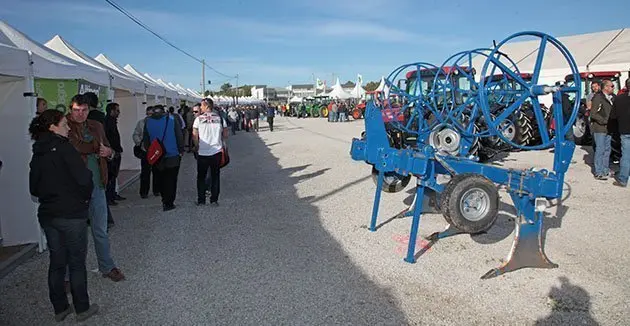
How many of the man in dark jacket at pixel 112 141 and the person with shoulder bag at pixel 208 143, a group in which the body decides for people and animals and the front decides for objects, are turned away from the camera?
1

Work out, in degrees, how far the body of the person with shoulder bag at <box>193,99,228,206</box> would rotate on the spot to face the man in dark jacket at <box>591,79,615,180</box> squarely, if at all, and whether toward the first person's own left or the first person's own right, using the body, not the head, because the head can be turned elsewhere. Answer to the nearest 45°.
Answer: approximately 90° to the first person's own right

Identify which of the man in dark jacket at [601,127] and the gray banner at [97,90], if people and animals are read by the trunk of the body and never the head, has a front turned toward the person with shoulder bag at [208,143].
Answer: the gray banner

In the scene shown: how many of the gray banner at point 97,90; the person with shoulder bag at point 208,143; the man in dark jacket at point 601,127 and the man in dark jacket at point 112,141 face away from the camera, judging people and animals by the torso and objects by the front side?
1

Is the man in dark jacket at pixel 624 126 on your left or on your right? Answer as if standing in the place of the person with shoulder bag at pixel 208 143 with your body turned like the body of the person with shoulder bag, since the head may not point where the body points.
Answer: on your right

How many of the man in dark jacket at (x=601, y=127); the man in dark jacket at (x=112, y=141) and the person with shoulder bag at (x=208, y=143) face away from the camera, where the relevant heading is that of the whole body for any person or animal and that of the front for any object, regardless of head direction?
1

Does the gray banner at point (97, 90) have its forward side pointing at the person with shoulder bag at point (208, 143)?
yes

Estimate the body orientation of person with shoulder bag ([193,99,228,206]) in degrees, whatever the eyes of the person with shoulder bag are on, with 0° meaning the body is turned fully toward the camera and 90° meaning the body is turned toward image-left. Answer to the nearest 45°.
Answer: approximately 180°
